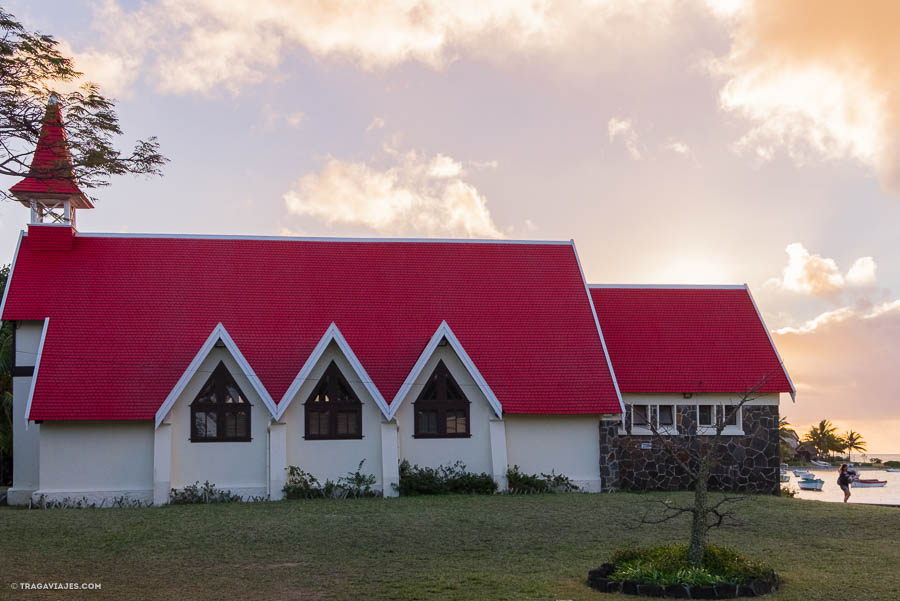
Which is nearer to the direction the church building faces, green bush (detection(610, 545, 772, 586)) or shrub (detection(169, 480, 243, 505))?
the shrub

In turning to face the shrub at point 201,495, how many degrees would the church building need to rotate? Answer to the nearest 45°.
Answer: approximately 45° to its left

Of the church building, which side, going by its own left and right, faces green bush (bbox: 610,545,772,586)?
left

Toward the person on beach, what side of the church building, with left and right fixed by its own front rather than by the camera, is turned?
back

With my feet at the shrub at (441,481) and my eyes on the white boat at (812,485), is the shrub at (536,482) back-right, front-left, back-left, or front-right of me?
front-right

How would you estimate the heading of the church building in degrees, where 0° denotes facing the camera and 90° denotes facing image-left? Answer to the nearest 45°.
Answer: approximately 90°

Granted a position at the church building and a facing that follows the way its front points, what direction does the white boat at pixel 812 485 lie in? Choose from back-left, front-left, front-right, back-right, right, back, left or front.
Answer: back-right
